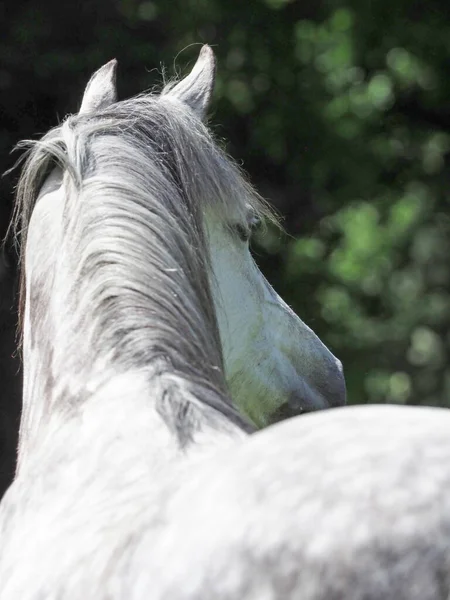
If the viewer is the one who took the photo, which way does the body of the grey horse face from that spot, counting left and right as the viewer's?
facing away from the viewer and to the left of the viewer
